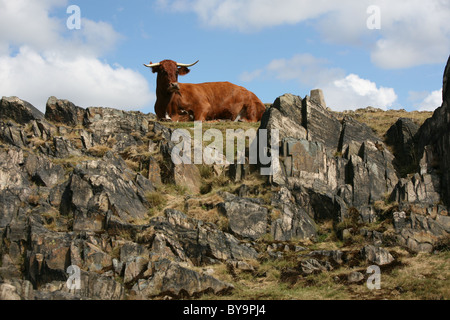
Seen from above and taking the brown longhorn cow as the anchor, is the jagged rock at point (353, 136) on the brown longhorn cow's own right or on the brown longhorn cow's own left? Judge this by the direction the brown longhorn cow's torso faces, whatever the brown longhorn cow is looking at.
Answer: on the brown longhorn cow's own left

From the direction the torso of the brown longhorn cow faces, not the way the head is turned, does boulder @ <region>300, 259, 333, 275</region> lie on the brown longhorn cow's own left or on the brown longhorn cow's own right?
on the brown longhorn cow's own left

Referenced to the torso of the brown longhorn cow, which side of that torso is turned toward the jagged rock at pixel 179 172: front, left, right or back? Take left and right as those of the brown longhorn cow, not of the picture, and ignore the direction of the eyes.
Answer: left

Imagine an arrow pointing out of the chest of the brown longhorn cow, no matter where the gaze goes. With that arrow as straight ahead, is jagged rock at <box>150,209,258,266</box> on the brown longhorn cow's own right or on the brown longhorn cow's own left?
on the brown longhorn cow's own left

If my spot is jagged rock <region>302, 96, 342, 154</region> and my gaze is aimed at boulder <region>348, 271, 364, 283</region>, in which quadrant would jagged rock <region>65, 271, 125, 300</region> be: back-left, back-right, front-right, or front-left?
front-right

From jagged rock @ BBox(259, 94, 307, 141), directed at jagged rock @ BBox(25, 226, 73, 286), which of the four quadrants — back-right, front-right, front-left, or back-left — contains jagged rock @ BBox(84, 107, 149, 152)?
front-right

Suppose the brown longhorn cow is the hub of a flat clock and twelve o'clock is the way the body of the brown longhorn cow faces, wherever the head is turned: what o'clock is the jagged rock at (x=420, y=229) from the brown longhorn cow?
The jagged rock is roughly at 8 o'clock from the brown longhorn cow.

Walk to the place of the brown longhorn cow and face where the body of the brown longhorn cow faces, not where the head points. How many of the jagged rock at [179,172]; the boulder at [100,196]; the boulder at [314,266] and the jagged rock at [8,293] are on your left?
4

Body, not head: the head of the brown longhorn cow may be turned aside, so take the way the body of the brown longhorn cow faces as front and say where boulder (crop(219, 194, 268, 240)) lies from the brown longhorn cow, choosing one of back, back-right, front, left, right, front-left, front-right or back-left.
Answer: left

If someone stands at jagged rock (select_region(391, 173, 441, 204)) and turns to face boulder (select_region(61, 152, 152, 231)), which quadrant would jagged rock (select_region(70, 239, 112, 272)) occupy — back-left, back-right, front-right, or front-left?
front-left

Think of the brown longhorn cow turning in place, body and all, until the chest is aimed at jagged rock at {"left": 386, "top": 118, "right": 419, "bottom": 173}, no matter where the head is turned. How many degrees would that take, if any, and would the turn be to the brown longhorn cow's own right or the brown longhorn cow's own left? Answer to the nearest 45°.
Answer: approximately 135° to the brown longhorn cow's own left

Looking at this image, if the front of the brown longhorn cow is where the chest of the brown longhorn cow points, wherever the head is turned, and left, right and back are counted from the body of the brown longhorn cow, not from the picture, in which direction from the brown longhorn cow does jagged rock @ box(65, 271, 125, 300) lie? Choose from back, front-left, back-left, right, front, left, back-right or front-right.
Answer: left

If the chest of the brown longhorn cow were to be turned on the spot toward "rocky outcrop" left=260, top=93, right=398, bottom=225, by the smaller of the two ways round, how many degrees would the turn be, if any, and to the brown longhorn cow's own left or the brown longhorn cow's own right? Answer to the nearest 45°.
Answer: approximately 135° to the brown longhorn cow's own left

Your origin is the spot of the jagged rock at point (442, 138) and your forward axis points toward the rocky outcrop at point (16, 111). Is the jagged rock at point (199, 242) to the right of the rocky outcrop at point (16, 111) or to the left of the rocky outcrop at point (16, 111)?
left

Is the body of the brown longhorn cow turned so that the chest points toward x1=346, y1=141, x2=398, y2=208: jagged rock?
no

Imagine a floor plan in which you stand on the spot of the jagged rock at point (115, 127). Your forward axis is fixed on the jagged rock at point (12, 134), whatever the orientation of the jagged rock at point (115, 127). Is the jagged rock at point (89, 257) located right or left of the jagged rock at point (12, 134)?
left

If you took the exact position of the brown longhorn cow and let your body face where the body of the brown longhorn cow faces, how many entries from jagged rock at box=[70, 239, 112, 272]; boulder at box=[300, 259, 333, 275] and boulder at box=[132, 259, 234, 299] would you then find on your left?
3

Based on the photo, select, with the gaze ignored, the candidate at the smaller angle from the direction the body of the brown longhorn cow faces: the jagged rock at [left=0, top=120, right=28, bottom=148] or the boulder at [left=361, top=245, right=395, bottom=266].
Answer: the jagged rock

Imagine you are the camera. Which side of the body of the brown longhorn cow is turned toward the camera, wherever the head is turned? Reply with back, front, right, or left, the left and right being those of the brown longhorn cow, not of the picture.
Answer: left

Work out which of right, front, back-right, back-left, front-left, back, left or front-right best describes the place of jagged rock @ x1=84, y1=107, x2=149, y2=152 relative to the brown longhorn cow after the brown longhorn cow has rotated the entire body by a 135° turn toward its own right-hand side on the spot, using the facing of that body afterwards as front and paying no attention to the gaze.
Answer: back

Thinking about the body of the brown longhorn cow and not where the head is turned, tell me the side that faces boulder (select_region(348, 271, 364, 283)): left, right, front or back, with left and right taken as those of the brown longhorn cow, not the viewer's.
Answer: left
